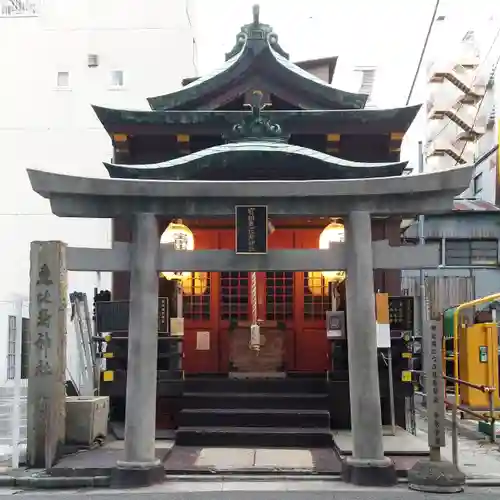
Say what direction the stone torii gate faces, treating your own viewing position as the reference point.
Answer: facing the viewer

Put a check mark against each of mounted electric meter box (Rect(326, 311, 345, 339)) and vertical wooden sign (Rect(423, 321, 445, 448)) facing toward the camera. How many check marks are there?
2

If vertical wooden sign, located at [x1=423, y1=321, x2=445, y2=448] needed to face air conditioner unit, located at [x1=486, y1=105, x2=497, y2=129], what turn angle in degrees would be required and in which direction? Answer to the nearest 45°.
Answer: approximately 180°

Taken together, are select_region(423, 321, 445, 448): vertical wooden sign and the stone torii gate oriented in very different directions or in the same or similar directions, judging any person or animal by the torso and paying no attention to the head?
same or similar directions

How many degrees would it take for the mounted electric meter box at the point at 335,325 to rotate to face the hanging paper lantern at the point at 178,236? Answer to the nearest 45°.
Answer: approximately 90° to its right

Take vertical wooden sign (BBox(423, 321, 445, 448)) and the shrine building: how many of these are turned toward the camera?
2

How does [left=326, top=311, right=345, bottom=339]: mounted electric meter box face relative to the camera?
toward the camera

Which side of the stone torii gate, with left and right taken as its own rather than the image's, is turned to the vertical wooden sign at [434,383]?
left

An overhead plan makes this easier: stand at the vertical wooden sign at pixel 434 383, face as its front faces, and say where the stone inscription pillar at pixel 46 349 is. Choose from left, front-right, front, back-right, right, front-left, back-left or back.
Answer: right

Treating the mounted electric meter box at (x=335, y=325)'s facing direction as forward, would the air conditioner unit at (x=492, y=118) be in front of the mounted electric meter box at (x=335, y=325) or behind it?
behind

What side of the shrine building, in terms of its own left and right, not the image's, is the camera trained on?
front
